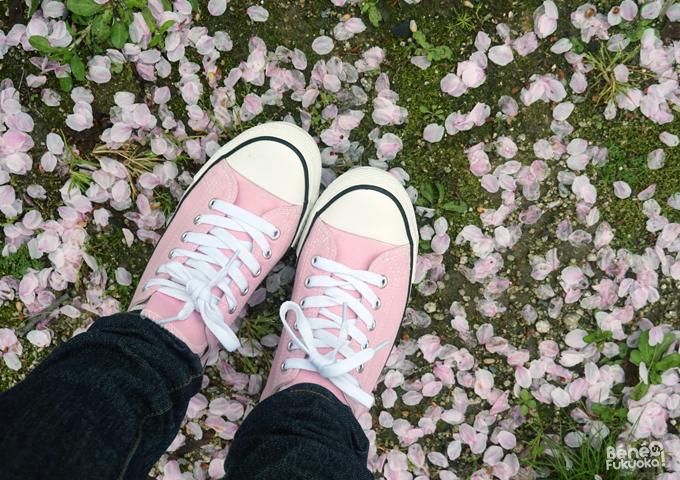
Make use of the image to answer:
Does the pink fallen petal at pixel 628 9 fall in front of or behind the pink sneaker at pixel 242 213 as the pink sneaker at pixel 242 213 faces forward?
in front

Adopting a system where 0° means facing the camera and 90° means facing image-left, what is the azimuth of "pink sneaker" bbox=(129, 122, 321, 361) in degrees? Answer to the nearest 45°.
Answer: approximately 225°

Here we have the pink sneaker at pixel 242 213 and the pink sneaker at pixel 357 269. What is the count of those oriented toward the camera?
0

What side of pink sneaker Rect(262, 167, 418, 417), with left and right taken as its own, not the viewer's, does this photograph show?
back
